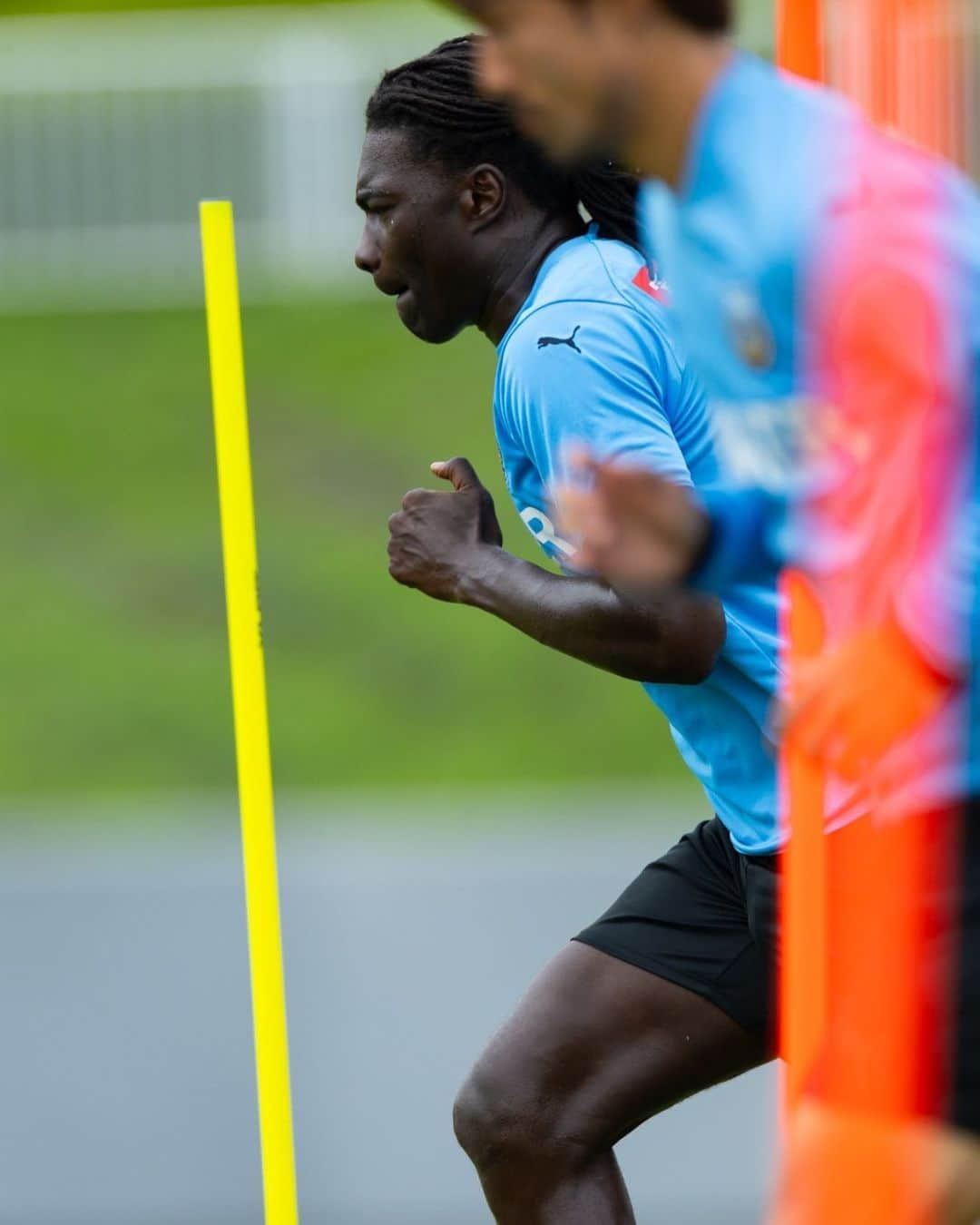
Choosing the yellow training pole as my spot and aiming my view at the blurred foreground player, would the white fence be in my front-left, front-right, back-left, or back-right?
back-left

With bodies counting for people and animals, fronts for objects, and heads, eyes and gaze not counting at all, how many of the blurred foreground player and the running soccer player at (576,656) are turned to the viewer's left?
2

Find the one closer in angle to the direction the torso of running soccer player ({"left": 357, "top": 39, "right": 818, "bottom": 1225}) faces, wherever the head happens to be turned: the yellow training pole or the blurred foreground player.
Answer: the yellow training pole

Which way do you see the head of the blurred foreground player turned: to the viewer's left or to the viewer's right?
to the viewer's left

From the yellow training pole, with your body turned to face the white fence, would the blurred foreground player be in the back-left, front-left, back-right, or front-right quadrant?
back-right

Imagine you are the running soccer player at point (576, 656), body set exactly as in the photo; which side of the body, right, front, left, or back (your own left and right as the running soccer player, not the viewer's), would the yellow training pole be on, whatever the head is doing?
front

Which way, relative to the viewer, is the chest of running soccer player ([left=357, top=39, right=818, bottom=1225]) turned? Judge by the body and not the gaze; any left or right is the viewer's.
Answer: facing to the left of the viewer

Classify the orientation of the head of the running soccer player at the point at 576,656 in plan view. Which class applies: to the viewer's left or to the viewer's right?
to the viewer's left

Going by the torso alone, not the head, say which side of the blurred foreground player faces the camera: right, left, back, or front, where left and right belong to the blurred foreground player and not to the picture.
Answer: left

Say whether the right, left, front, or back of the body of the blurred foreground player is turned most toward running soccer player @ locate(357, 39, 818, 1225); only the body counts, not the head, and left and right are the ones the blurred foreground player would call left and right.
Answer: right
